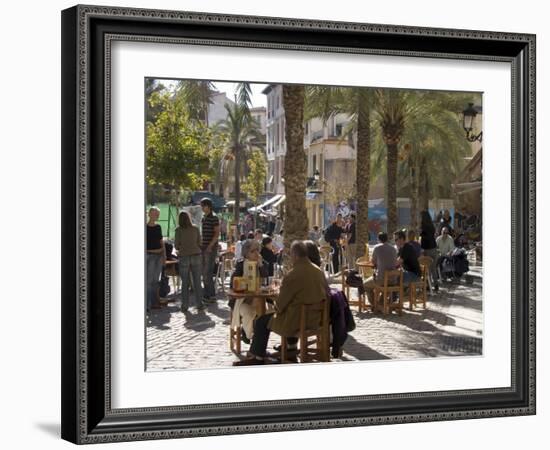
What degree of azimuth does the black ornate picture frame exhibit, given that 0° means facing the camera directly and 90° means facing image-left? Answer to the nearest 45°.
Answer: approximately 315°
